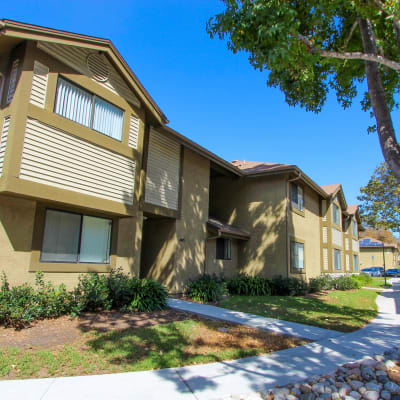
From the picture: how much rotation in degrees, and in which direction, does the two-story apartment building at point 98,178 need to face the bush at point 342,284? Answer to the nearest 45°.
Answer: approximately 90° to its left

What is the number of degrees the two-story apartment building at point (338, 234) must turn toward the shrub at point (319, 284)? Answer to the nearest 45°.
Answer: approximately 45° to its right

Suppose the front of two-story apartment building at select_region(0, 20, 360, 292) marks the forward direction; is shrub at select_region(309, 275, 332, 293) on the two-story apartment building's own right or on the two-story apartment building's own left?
on the two-story apartment building's own left

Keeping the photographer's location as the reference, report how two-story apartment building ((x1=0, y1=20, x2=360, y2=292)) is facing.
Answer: facing the viewer and to the right of the viewer

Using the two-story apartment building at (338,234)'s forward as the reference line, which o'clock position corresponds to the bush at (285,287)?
The bush is roughly at 2 o'clock from the two-story apartment building.

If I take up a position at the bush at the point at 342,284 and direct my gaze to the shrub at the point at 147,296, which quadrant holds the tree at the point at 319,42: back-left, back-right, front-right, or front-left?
front-left

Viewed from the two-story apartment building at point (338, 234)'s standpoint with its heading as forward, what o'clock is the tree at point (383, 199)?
The tree is roughly at 9 o'clock from the two-story apartment building.

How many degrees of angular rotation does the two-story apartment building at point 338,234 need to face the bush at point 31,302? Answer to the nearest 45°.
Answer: approximately 45° to its right

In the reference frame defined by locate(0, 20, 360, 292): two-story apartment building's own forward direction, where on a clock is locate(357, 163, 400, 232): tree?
The tree is roughly at 9 o'clock from the two-story apartment building.
